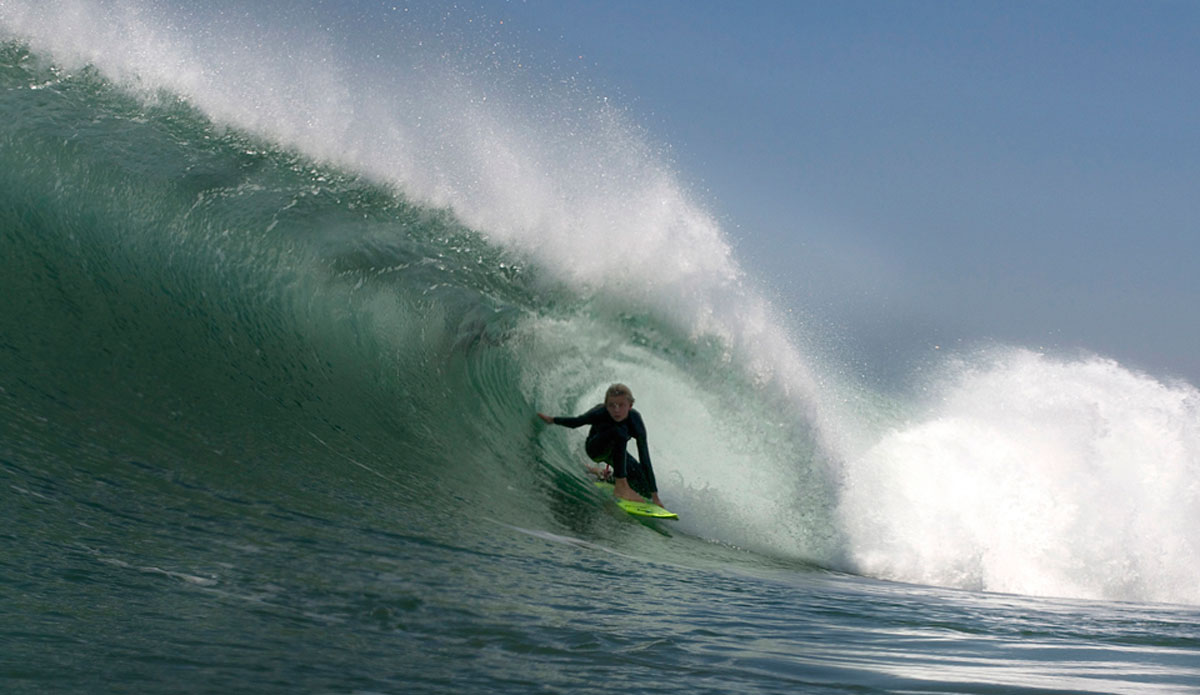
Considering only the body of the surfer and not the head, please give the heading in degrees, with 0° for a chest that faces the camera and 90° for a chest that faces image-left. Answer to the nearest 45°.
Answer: approximately 0°
